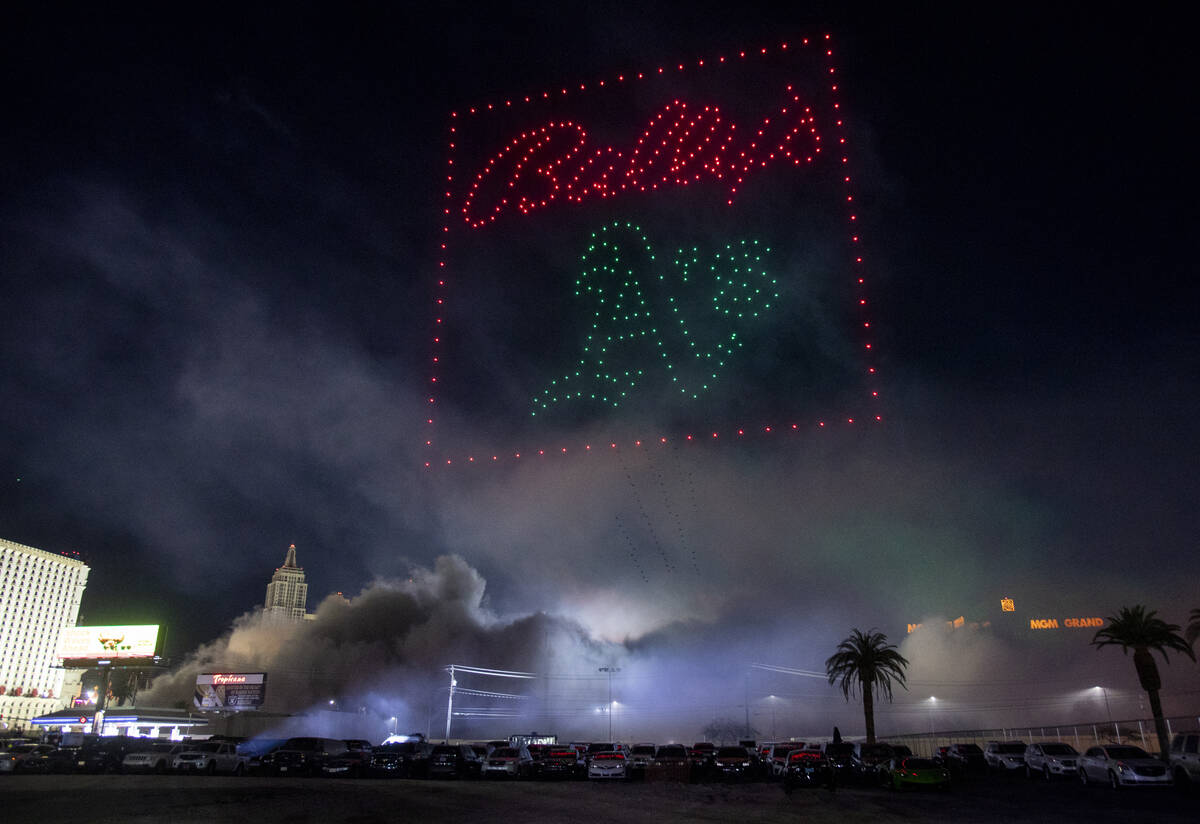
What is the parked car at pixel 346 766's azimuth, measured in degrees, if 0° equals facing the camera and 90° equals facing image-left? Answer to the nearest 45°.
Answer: approximately 45°

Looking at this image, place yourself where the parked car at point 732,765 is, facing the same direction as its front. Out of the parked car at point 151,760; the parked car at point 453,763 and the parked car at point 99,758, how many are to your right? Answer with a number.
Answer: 3

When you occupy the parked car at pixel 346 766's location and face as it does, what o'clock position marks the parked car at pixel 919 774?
the parked car at pixel 919 774 is roughly at 9 o'clock from the parked car at pixel 346 766.

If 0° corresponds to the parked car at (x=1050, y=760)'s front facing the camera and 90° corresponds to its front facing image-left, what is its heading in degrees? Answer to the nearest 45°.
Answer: approximately 315°

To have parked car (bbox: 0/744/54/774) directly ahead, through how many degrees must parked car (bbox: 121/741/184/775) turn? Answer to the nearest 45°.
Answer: approximately 90° to its right

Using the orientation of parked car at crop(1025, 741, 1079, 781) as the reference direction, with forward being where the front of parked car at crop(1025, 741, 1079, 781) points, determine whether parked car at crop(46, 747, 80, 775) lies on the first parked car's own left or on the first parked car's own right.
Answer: on the first parked car's own right

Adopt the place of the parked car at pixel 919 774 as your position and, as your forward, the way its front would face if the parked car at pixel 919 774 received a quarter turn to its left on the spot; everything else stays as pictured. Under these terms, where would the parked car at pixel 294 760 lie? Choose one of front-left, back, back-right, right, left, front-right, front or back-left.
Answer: back-left

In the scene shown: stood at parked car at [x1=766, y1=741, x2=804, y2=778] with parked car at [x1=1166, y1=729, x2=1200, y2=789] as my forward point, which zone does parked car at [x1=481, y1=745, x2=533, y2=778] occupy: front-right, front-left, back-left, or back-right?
back-right

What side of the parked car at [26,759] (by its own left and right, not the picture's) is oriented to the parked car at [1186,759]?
left

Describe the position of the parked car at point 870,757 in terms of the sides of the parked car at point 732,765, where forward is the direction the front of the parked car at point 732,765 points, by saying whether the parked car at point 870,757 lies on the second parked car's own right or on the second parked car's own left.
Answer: on the second parked car's own left

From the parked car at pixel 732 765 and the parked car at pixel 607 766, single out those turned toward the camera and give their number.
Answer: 2
